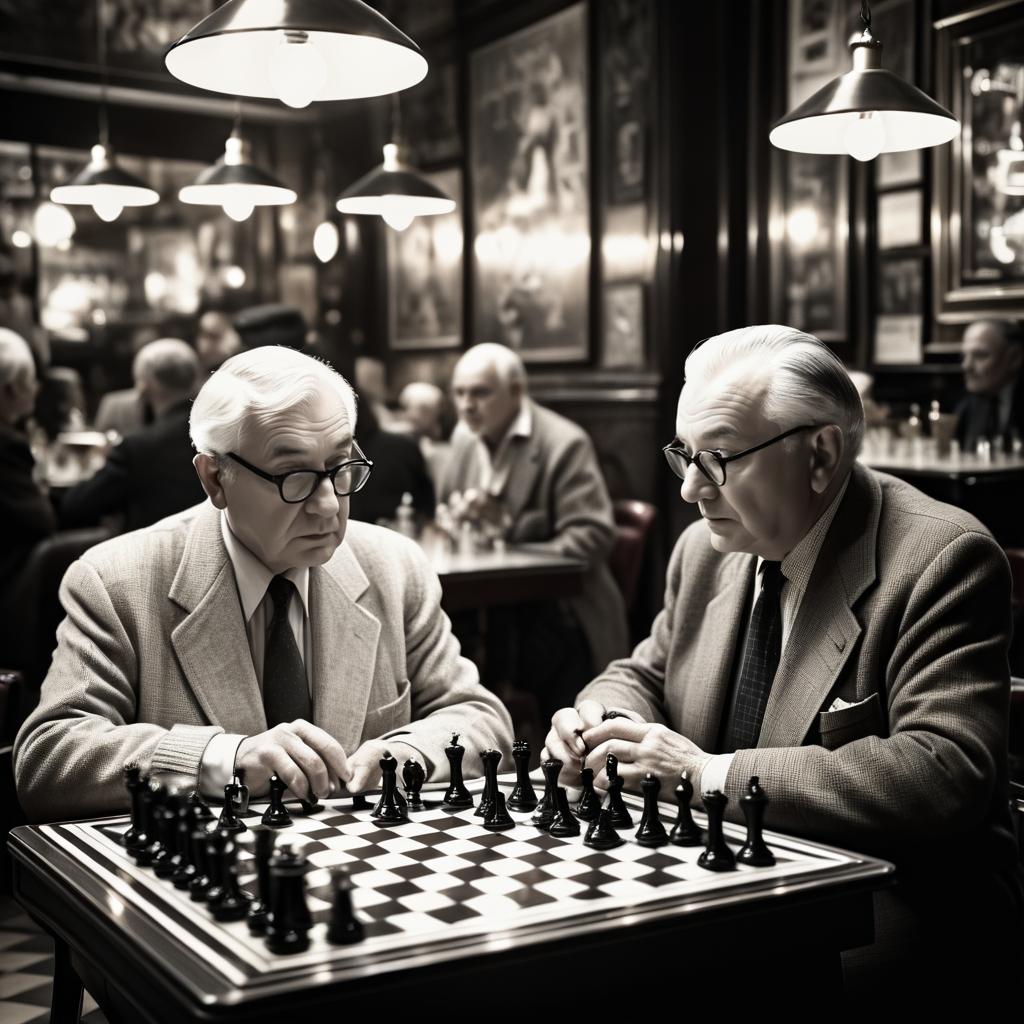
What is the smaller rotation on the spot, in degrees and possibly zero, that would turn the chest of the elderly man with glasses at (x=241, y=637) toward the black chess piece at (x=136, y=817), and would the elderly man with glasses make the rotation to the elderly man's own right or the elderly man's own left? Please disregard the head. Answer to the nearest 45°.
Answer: approximately 45° to the elderly man's own right

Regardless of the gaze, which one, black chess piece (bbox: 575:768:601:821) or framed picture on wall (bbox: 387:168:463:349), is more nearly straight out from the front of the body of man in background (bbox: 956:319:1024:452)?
the black chess piece

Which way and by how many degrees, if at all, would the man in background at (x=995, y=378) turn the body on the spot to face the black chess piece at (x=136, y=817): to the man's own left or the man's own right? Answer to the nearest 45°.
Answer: approximately 45° to the man's own left

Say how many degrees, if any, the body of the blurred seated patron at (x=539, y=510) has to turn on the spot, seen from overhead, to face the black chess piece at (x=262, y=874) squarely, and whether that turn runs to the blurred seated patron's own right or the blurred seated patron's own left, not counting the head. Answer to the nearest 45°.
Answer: approximately 45° to the blurred seated patron's own left

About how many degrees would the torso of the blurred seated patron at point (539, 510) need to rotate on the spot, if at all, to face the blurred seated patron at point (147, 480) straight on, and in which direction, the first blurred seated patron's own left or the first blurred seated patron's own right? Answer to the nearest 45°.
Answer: approximately 45° to the first blurred seated patron's own right

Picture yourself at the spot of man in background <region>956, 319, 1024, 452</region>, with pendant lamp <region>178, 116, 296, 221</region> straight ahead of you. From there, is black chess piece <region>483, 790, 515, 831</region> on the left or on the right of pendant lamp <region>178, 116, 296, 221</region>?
left

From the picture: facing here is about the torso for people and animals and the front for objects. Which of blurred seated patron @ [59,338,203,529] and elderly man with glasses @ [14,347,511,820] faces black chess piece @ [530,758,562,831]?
the elderly man with glasses

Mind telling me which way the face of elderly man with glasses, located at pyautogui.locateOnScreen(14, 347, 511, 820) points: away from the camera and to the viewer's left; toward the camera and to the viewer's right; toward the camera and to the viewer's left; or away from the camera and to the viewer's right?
toward the camera and to the viewer's right

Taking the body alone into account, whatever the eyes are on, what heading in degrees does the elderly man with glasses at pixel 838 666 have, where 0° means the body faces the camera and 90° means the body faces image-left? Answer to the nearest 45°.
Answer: approximately 45°

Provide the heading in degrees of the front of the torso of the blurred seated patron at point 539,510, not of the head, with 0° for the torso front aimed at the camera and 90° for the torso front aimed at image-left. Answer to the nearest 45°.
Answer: approximately 45°

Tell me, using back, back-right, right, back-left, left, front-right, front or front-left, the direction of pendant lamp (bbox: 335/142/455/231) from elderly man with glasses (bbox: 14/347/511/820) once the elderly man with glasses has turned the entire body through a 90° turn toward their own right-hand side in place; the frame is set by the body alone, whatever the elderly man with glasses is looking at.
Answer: back-right
